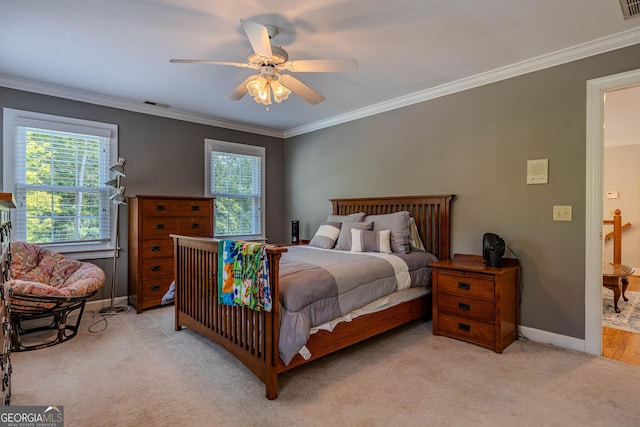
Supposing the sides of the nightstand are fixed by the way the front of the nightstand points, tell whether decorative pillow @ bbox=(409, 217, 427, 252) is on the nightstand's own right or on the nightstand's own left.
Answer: on the nightstand's own right

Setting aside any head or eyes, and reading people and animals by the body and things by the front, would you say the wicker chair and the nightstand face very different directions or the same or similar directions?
very different directions

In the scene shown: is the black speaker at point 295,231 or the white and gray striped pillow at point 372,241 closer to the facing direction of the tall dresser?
the white and gray striped pillow

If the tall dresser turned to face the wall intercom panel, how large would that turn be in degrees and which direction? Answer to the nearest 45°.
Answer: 0° — it already faces it

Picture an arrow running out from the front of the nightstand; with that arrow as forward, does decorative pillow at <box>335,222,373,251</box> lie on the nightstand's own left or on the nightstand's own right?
on the nightstand's own right

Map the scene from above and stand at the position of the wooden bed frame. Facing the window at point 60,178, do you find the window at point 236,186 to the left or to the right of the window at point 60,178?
right

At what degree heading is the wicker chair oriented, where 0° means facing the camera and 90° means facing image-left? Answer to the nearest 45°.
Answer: approximately 315°

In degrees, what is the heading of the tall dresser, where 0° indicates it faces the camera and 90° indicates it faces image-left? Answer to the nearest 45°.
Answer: approximately 315°

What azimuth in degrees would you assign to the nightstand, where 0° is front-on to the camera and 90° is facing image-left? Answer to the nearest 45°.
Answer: approximately 45°
